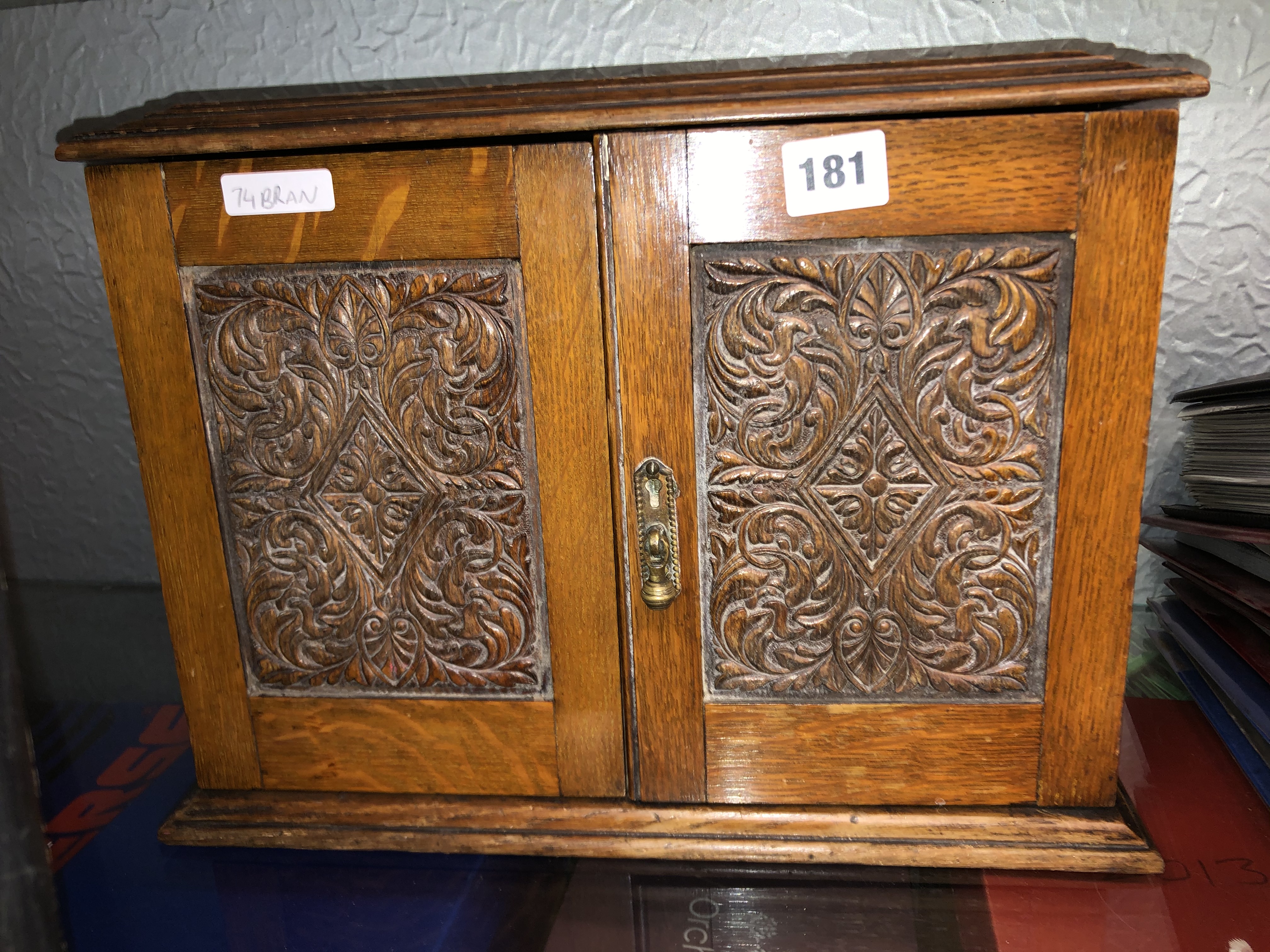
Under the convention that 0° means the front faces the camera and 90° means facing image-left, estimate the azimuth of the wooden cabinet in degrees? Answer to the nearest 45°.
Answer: approximately 0°
